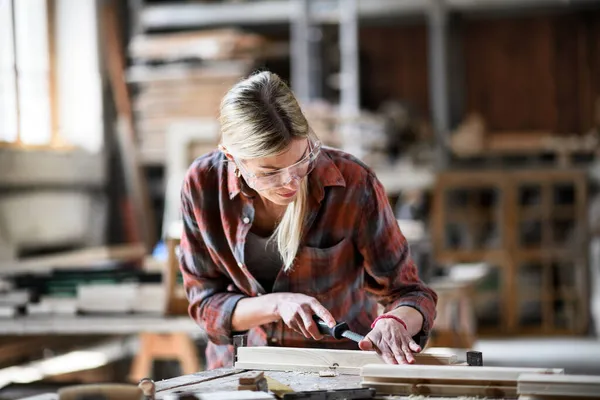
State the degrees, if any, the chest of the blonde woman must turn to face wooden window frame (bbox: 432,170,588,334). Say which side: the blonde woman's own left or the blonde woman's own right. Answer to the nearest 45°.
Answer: approximately 180°

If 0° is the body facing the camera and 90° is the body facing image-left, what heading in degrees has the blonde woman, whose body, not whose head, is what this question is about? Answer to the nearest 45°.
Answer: approximately 0°

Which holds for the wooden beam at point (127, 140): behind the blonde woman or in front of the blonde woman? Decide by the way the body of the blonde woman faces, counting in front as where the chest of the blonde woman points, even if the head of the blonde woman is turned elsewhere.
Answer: behind

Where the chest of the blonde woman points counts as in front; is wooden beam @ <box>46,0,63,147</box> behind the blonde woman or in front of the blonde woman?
behind

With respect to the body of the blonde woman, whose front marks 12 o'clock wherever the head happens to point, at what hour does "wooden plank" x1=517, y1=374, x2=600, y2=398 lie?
The wooden plank is roughly at 11 o'clock from the blonde woman.

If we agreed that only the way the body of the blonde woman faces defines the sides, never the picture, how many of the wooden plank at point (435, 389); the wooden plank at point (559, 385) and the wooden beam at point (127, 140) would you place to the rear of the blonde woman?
1

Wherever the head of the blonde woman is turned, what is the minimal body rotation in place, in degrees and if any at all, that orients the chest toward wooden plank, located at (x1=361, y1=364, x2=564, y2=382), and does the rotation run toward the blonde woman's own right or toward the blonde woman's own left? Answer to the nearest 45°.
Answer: approximately 45° to the blonde woman's own left

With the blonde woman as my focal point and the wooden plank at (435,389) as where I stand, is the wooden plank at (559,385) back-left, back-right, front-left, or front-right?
back-right

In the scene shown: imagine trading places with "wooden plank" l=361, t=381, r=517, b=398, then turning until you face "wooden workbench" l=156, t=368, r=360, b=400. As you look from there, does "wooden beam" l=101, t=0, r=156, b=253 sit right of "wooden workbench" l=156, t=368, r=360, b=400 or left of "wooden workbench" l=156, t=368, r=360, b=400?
right

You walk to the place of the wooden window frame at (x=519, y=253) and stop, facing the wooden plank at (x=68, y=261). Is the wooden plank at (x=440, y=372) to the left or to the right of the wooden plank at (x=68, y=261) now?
left
